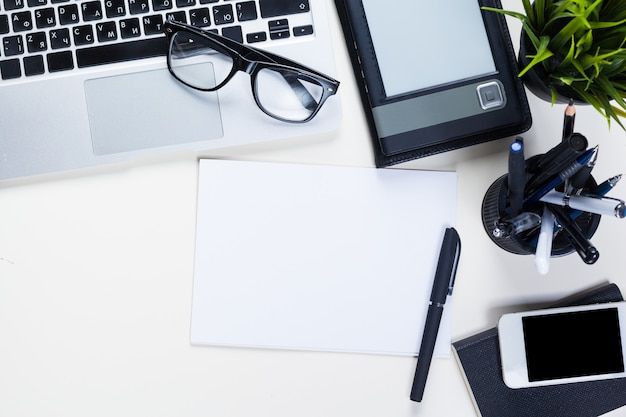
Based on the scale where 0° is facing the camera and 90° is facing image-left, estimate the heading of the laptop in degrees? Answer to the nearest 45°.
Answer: approximately 0°
